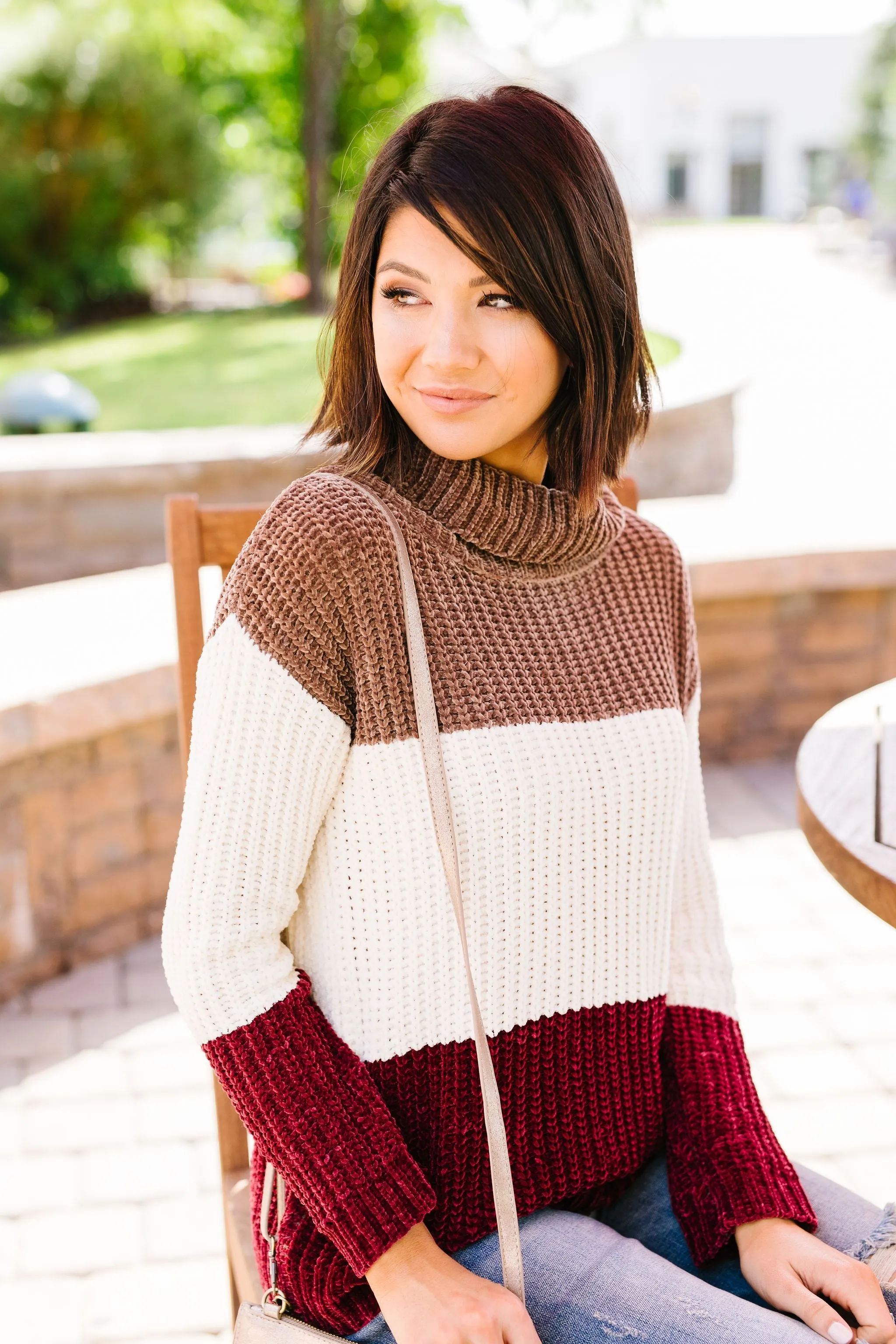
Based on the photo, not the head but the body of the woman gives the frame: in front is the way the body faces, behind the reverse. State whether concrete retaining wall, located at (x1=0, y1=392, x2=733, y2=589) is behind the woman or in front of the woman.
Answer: behind

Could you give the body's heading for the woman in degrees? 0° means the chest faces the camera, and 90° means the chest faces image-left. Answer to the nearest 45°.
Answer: approximately 315°

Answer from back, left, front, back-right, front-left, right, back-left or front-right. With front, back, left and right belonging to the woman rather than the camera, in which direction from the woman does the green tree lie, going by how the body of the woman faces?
back-left

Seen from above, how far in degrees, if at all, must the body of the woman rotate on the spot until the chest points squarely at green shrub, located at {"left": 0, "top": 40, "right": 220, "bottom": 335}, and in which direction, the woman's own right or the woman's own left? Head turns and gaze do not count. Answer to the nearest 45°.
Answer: approximately 135° to the woman's own left
